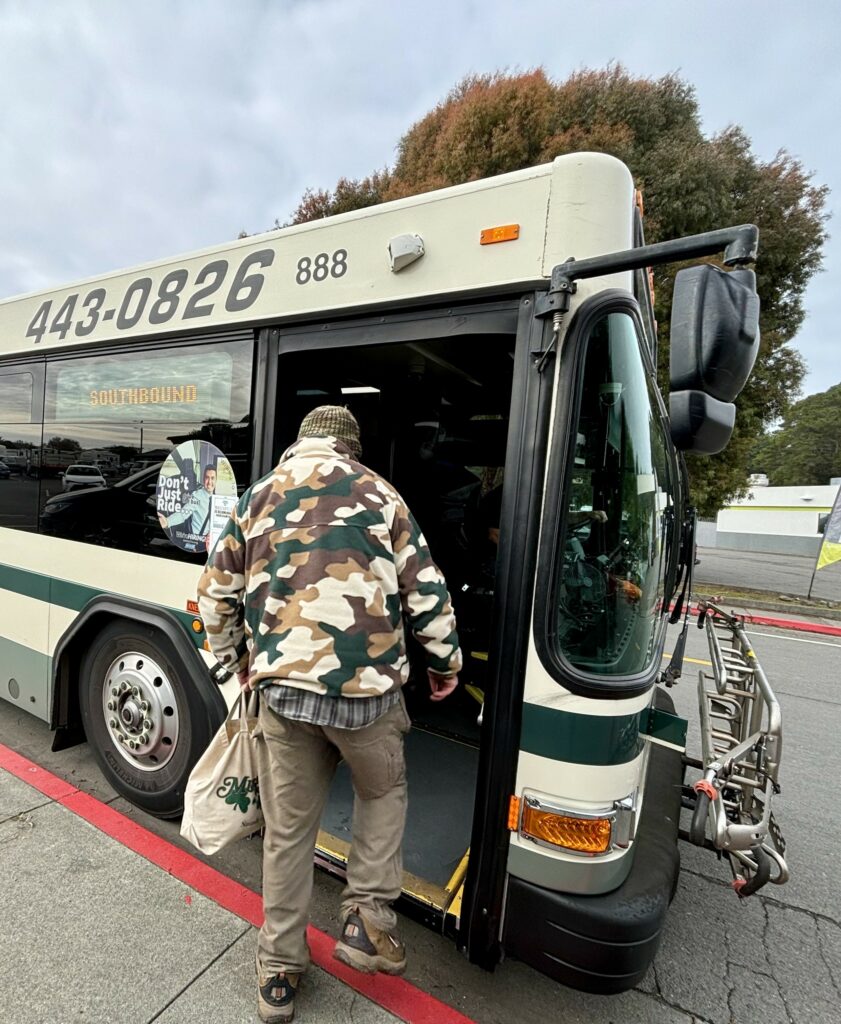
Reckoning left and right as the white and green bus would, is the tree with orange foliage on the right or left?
on its left

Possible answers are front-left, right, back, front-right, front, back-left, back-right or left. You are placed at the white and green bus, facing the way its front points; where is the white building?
left

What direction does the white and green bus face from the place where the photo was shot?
facing the viewer and to the right of the viewer
